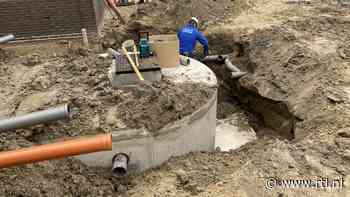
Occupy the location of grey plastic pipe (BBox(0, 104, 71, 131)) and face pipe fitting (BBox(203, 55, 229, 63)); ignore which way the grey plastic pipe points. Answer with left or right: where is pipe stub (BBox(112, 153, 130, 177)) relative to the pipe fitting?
right

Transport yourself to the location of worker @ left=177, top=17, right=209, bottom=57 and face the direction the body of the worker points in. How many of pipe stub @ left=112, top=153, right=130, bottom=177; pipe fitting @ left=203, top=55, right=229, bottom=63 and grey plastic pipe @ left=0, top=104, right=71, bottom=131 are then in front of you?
1

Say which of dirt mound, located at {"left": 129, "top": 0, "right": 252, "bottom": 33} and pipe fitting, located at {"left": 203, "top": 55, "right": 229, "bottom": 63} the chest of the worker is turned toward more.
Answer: the pipe fitting

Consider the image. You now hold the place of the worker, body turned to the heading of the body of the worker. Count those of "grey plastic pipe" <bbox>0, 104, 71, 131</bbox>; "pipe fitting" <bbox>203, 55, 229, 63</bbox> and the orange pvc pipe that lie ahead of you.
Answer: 1

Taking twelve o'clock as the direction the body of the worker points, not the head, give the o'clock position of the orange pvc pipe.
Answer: The orange pvc pipe is roughly at 5 o'clock from the worker.

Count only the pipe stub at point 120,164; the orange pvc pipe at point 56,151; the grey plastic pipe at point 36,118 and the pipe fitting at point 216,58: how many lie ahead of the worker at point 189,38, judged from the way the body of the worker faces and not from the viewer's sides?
1

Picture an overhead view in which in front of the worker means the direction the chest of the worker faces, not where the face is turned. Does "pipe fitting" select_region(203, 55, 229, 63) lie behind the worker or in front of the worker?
in front

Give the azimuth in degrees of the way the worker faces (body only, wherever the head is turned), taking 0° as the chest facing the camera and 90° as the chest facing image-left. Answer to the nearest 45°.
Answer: approximately 225°

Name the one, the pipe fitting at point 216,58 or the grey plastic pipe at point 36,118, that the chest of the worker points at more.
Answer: the pipe fitting

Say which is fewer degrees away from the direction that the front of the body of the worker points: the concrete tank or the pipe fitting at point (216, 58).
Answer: the pipe fitting

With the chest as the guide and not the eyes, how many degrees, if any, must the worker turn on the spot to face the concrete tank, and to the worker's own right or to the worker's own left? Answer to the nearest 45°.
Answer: approximately 135° to the worker's own right

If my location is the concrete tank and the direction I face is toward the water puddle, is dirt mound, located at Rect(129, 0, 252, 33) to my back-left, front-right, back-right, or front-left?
front-left

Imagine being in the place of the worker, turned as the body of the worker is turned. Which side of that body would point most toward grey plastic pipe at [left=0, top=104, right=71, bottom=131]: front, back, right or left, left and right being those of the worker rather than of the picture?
back

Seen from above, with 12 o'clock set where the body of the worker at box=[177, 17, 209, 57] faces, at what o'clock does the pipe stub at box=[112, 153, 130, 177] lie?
The pipe stub is roughly at 5 o'clock from the worker.

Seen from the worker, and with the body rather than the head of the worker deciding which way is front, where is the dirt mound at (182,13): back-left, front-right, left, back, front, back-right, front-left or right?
front-left
